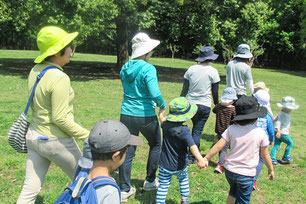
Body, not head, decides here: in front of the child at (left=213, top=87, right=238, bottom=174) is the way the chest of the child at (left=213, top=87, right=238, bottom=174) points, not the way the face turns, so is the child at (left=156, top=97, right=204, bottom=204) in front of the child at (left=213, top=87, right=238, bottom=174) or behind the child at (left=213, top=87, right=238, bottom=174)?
behind

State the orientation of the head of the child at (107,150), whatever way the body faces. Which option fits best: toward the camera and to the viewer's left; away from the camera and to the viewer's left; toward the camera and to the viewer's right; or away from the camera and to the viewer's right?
away from the camera and to the viewer's right

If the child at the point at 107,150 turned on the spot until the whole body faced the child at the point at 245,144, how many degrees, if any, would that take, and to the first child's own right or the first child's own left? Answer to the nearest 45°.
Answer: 0° — they already face them

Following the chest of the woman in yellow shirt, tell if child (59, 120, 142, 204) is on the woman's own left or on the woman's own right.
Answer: on the woman's own right

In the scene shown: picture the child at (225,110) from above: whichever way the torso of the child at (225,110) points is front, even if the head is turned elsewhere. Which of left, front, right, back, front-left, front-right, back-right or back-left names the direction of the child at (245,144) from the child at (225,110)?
back-right

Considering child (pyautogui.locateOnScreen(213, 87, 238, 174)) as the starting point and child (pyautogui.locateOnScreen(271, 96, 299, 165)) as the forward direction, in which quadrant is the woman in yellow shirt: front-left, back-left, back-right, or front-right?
back-right

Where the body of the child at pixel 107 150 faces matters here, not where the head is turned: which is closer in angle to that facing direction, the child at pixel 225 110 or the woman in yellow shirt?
the child

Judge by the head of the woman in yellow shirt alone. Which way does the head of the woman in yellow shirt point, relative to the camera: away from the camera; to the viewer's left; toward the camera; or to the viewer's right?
to the viewer's right

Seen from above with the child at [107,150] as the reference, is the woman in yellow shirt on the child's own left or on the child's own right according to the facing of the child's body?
on the child's own left

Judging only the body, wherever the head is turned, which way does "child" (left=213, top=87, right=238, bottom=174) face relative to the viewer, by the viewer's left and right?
facing away from the viewer and to the right of the viewer

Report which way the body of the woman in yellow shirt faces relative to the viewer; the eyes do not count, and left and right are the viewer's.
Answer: facing away from the viewer and to the right of the viewer
